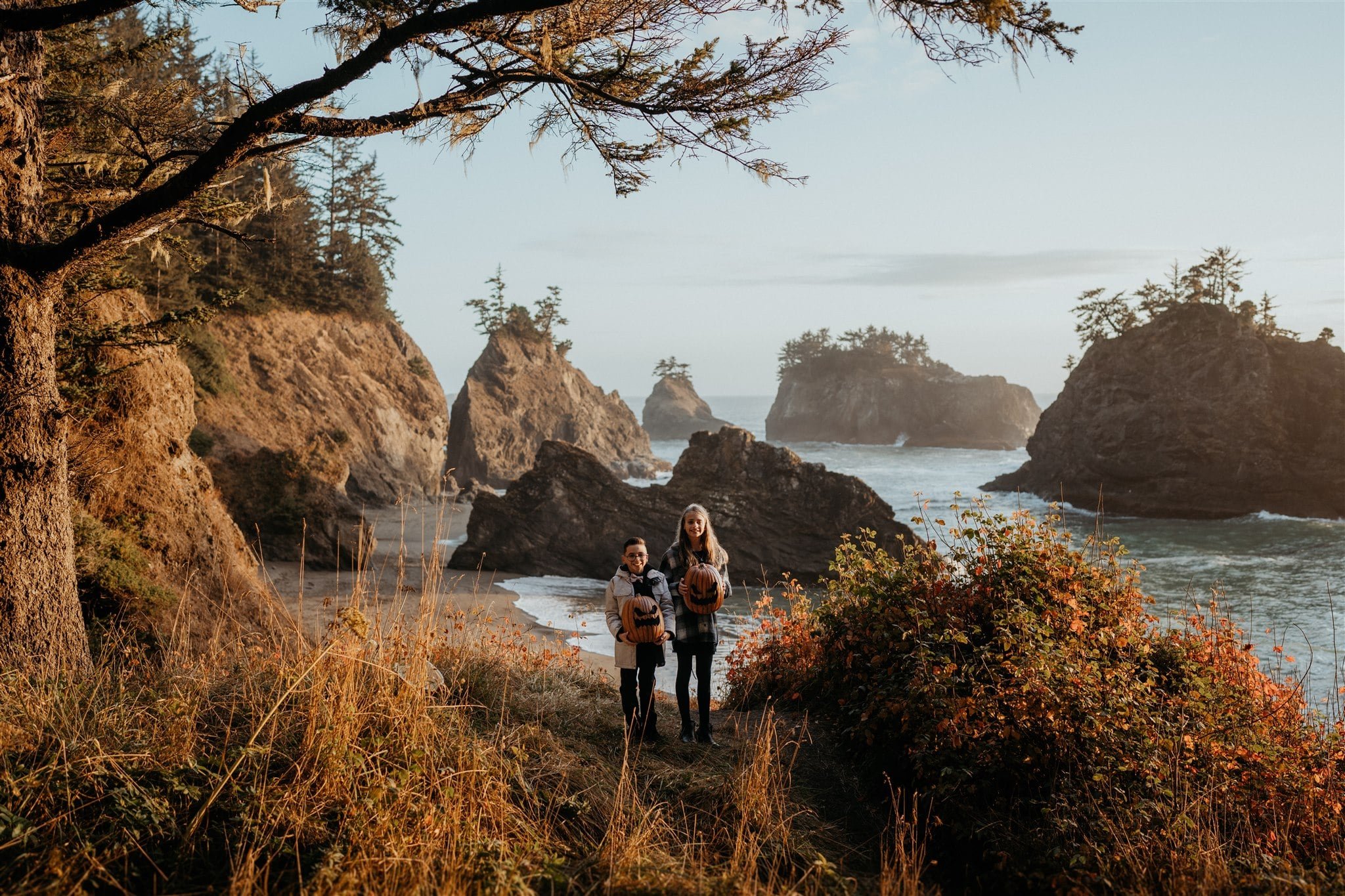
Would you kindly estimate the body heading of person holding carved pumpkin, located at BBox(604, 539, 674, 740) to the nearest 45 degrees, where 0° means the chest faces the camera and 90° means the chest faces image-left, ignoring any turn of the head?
approximately 0°

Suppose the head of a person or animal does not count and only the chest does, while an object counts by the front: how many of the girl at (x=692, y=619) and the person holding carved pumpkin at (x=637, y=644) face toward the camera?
2

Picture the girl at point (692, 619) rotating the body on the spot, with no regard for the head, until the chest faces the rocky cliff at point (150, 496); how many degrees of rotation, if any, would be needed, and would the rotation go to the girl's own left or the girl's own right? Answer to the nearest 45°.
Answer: approximately 135° to the girl's own right
